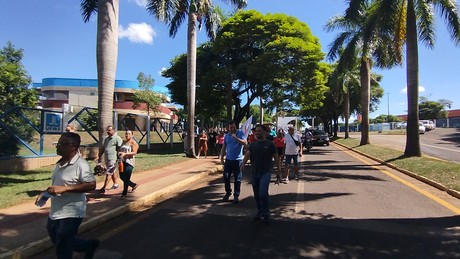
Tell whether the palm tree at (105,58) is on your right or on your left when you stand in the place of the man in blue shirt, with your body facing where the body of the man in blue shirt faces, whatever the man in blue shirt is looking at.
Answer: on your right

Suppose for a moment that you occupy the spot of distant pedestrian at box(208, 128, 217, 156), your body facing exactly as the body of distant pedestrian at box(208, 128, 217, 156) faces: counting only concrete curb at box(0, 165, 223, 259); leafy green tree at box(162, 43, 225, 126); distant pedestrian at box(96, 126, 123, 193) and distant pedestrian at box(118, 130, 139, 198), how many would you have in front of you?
3

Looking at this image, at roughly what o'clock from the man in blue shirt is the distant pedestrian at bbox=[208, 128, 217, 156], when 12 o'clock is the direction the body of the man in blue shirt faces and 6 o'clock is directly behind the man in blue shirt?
The distant pedestrian is roughly at 6 o'clock from the man in blue shirt.

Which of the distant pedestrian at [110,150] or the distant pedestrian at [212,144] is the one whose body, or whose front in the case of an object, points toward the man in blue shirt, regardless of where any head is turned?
the distant pedestrian at [212,144]

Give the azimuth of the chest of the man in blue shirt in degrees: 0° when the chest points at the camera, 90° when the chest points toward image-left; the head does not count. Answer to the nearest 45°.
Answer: approximately 0°

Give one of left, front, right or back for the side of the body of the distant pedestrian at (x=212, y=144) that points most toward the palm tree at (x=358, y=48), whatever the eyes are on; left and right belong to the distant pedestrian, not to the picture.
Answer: left

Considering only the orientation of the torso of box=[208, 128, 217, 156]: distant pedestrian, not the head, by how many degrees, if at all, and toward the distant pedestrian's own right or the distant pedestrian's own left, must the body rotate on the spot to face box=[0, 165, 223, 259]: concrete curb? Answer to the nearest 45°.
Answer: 0° — they already face it

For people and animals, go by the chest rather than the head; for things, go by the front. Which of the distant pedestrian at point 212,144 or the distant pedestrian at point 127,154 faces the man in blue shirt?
the distant pedestrian at point 212,144

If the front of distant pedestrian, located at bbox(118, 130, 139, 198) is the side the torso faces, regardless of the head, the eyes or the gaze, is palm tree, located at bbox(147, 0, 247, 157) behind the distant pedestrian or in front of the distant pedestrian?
behind
